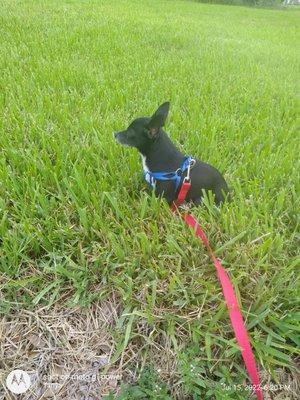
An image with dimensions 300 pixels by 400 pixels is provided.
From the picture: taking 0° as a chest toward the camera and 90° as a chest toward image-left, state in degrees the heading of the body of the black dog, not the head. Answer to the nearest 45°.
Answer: approximately 90°

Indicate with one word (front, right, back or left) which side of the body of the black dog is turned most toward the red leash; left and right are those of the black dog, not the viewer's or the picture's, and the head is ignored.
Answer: left
